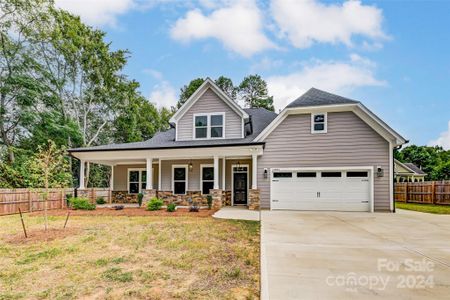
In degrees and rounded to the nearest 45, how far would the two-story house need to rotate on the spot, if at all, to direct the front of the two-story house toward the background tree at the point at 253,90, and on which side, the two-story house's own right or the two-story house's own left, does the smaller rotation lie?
approximately 180°

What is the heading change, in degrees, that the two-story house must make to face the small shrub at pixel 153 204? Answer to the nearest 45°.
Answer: approximately 90° to its right

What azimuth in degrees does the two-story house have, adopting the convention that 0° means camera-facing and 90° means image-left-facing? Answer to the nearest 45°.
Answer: approximately 0°

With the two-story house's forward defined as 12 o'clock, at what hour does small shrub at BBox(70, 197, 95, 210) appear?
The small shrub is roughly at 3 o'clock from the two-story house.

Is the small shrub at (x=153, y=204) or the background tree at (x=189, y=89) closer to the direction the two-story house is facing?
the small shrub

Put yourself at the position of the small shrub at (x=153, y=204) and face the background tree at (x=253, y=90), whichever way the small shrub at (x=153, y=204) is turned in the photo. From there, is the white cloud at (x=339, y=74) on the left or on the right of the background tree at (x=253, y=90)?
right

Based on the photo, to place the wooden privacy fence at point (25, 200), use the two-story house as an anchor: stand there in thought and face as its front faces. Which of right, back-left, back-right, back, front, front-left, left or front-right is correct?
right
